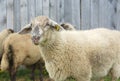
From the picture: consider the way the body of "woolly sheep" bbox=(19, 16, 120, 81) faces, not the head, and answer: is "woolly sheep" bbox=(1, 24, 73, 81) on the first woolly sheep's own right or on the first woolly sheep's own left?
on the first woolly sheep's own right

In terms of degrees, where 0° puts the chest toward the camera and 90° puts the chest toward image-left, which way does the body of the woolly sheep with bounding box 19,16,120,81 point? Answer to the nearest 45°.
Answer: approximately 45°
